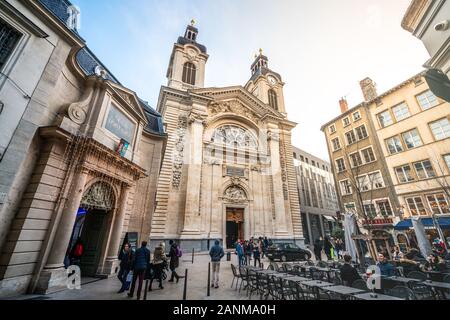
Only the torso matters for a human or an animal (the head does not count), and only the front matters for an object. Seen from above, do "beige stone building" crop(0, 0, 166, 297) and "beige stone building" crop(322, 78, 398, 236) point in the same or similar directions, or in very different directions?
very different directions

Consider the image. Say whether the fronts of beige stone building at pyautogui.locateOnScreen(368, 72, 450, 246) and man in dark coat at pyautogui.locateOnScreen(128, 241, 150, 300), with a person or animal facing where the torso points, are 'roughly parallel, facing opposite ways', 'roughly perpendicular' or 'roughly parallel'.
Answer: roughly perpendicular

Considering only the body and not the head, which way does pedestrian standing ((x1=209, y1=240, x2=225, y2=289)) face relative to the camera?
away from the camera

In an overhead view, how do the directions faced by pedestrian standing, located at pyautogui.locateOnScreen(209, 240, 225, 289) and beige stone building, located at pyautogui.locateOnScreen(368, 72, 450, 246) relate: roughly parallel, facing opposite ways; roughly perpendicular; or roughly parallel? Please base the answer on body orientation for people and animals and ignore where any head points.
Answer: roughly perpendicular

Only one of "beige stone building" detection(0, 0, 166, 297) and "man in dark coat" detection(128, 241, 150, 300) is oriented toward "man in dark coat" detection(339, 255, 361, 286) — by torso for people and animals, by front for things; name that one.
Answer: the beige stone building

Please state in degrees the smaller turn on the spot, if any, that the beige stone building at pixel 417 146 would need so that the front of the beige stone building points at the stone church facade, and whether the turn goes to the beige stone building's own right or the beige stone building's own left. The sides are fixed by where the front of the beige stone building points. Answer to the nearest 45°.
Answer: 0° — it already faces it

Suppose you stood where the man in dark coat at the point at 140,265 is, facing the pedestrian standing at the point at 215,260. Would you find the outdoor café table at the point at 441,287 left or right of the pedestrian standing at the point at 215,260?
right

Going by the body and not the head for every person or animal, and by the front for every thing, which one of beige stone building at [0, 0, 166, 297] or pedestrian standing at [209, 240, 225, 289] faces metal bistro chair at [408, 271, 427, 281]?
the beige stone building

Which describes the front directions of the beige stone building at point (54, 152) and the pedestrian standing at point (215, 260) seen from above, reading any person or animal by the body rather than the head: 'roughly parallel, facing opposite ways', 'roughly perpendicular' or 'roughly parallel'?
roughly perpendicular

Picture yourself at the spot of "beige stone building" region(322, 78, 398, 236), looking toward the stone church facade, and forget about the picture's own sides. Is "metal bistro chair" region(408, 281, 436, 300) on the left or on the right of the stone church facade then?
left
